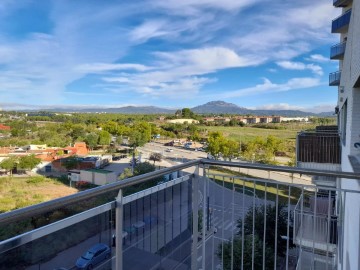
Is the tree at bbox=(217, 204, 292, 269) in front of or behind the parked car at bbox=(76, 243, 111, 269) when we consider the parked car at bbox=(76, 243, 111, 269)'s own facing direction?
behind

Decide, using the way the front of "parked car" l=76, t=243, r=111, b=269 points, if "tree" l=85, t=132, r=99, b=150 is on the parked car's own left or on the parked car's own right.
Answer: on the parked car's own right
